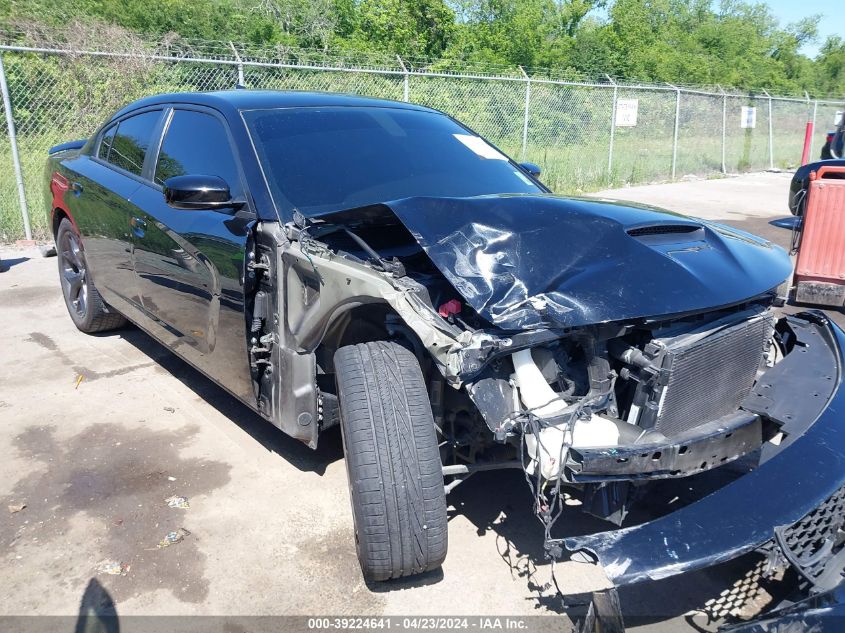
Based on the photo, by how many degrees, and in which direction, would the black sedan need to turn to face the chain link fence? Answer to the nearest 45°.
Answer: approximately 135° to its left

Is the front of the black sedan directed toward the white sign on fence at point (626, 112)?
no

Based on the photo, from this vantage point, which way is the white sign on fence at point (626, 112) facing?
toward the camera

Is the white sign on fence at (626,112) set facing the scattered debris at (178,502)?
yes

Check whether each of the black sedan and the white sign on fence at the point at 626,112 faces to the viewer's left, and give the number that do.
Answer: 0

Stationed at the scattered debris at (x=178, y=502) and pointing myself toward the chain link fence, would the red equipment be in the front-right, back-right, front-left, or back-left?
front-right

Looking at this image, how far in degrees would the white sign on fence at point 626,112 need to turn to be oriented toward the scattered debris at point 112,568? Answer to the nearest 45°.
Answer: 0° — it already faces it

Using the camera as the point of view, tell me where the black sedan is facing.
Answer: facing the viewer and to the right of the viewer

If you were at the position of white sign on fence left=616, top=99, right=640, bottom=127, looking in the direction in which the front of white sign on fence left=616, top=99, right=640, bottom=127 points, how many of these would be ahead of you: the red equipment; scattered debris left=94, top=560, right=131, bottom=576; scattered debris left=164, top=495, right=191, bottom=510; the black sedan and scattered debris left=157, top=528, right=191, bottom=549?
5

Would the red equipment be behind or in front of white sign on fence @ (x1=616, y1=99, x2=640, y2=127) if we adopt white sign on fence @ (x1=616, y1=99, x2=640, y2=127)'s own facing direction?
in front

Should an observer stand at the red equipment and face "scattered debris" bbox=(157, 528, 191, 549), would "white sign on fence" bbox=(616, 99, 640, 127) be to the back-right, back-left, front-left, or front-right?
back-right

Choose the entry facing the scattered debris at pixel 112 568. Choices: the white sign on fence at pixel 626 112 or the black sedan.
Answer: the white sign on fence

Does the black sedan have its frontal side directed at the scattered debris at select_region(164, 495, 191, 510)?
no

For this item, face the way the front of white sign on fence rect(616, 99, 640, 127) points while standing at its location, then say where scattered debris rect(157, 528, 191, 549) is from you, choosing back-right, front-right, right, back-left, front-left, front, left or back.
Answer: front

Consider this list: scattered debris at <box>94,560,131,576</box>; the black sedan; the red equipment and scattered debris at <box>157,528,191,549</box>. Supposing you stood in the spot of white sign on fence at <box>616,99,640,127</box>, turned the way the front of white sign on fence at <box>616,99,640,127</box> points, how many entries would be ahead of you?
4

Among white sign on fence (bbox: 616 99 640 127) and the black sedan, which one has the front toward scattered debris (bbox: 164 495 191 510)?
the white sign on fence
